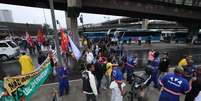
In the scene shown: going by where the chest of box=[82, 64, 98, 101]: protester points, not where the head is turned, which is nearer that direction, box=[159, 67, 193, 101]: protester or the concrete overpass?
the concrete overpass

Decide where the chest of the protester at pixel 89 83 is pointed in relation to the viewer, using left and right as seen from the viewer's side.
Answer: facing away from the viewer and to the right of the viewer

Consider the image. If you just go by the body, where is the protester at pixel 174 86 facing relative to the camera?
away from the camera

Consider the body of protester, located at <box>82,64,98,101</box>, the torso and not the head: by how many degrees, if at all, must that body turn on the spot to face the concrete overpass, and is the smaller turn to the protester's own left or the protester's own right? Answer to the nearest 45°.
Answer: approximately 45° to the protester's own left

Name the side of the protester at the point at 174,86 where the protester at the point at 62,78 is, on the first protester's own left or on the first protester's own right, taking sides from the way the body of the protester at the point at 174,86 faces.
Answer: on the first protester's own left

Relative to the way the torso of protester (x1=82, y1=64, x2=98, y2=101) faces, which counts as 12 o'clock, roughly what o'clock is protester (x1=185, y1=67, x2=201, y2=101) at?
protester (x1=185, y1=67, x2=201, y2=101) is roughly at 2 o'clock from protester (x1=82, y1=64, x2=98, y2=101).

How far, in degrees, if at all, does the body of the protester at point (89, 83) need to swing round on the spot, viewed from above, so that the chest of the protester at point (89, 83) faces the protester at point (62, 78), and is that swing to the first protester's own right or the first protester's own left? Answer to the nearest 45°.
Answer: approximately 90° to the first protester's own left

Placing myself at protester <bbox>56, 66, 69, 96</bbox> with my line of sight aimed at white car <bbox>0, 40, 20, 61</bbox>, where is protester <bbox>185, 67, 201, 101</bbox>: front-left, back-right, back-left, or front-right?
back-right

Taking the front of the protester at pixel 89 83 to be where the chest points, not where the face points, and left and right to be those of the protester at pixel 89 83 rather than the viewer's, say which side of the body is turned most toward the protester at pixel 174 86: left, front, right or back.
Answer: right
